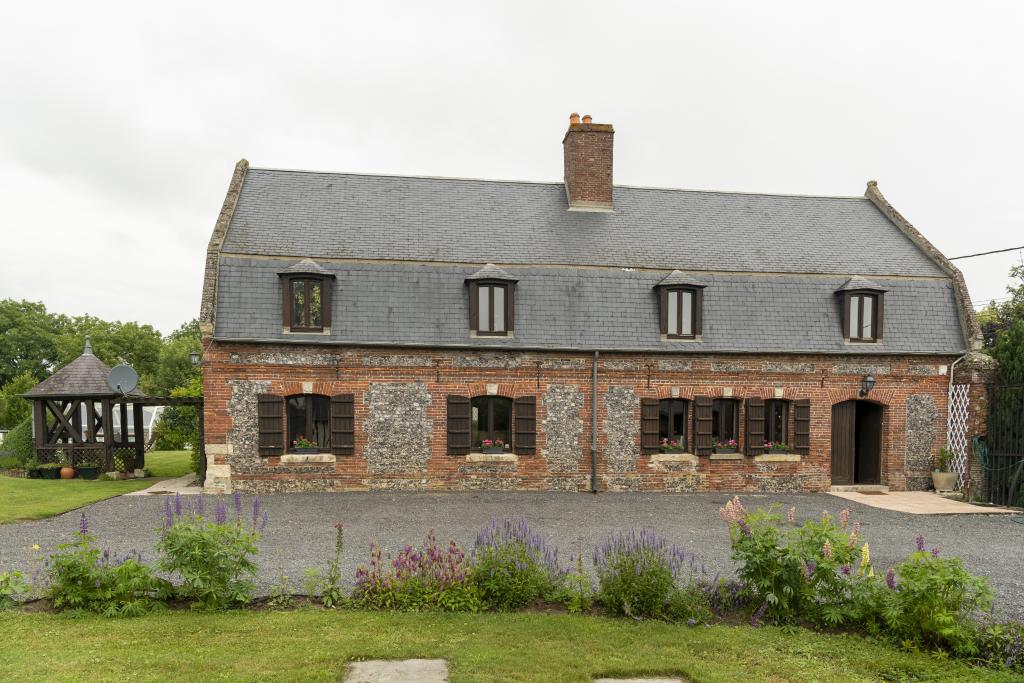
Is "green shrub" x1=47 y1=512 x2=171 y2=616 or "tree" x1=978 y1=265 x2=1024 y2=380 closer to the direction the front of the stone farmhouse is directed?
the green shrub

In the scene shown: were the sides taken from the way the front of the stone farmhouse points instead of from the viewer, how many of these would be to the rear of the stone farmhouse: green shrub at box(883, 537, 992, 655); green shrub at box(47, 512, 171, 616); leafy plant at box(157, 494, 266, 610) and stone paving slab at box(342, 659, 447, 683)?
0

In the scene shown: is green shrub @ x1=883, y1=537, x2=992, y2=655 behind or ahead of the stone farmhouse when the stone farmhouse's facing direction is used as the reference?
ahead

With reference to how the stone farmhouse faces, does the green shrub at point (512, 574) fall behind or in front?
in front

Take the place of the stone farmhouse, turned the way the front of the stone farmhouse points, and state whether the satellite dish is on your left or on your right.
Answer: on your right

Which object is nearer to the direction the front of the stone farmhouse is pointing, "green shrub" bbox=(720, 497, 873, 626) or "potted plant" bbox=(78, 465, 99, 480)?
the green shrub

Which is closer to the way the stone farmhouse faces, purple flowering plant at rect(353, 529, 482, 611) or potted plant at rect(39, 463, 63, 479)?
the purple flowering plant

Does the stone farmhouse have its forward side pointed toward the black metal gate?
no

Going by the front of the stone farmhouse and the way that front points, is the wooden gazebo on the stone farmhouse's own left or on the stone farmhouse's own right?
on the stone farmhouse's own right

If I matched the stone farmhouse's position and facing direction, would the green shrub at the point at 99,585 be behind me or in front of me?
in front

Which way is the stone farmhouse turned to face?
toward the camera

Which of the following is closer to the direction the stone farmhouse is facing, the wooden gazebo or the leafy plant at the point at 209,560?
the leafy plant
